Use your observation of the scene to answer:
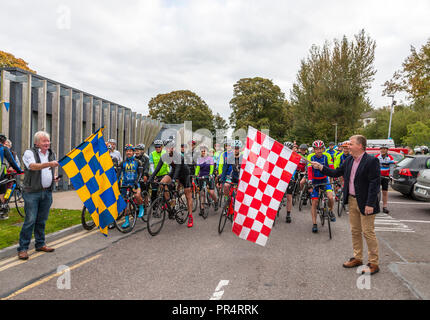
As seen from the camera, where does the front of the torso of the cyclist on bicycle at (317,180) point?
toward the camera

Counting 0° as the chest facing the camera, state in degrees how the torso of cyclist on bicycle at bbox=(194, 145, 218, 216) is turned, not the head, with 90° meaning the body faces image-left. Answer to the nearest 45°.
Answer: approximately 0°

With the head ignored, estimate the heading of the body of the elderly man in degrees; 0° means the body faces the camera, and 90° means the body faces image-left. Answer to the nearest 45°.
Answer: approximately 315°

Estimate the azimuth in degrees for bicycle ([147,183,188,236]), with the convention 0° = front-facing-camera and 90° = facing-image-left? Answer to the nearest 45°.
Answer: approximately 45°

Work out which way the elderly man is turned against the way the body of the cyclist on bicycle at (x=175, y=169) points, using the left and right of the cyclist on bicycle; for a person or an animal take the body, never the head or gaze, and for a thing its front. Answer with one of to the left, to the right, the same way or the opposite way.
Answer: to the left

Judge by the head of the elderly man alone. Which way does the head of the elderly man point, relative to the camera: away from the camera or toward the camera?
toward the camera

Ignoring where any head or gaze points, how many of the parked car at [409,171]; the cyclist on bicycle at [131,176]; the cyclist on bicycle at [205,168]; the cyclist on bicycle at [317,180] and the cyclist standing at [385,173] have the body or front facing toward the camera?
4

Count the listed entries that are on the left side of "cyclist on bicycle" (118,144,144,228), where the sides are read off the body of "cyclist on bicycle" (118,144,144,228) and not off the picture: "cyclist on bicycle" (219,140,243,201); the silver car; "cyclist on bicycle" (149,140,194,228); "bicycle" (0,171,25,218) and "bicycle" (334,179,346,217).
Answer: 4

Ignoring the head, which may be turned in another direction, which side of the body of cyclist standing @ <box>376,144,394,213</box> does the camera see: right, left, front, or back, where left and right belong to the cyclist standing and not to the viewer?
front

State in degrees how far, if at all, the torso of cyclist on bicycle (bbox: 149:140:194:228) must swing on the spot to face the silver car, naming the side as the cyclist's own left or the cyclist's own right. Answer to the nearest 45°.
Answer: approximately 135° to the cyclist's own left

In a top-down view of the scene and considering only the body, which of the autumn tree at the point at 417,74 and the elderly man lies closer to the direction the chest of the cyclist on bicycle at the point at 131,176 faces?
the elderly man

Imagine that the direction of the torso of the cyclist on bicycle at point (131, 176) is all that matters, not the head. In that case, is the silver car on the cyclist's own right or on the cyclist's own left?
on the cyclist's own left
